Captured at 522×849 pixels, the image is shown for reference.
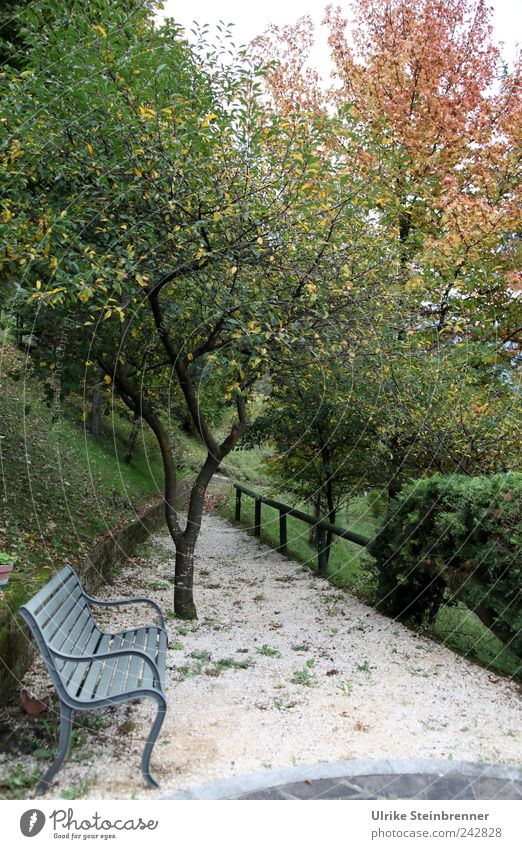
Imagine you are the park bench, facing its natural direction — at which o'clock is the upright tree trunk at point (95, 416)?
The upright tree trunk is roughly at 9 o'clock from the park bench.

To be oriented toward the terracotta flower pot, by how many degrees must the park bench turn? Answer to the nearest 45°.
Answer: approximately 135° to its left

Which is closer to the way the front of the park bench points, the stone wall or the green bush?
the green bush

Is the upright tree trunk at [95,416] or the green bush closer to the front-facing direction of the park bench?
the green bush

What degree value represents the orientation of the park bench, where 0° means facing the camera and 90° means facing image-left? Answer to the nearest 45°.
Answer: approximately 270°
